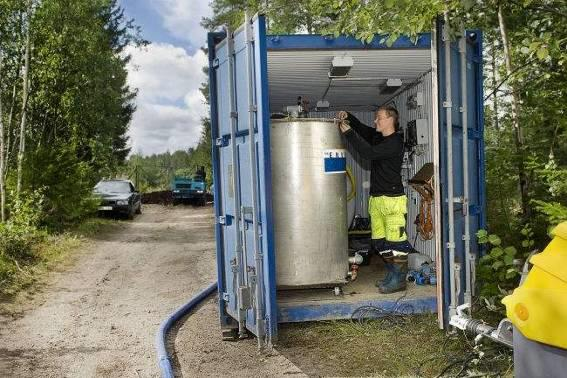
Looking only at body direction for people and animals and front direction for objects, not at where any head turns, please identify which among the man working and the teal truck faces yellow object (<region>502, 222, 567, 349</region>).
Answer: the teal truck

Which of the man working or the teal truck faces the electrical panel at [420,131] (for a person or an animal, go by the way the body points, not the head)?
the teal truck

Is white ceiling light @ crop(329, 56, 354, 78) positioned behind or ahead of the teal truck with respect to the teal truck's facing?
ahead

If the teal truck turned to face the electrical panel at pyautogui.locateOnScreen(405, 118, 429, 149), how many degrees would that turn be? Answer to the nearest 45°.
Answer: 0° — it already faces it

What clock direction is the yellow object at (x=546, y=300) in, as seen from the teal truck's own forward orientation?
The yellow object is roughly at 12 o'clock from the teal truck.

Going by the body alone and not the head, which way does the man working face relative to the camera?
to the viewer's left

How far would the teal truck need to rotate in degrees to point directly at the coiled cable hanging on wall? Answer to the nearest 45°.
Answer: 0° — it already faces it

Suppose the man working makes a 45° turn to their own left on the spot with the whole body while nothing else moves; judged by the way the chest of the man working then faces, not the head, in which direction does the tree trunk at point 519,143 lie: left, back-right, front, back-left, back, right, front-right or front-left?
back

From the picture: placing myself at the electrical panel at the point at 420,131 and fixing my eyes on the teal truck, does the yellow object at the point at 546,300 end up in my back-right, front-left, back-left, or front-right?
back-left

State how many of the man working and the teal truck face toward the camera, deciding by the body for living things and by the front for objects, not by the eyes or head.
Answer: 1

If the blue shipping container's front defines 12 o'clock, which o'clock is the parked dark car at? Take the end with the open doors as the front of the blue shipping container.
The parked dark car is roughly at 5 o'clock from the blue shipping container.

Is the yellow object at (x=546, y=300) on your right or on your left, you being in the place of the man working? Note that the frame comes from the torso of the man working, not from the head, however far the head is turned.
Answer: on your left
